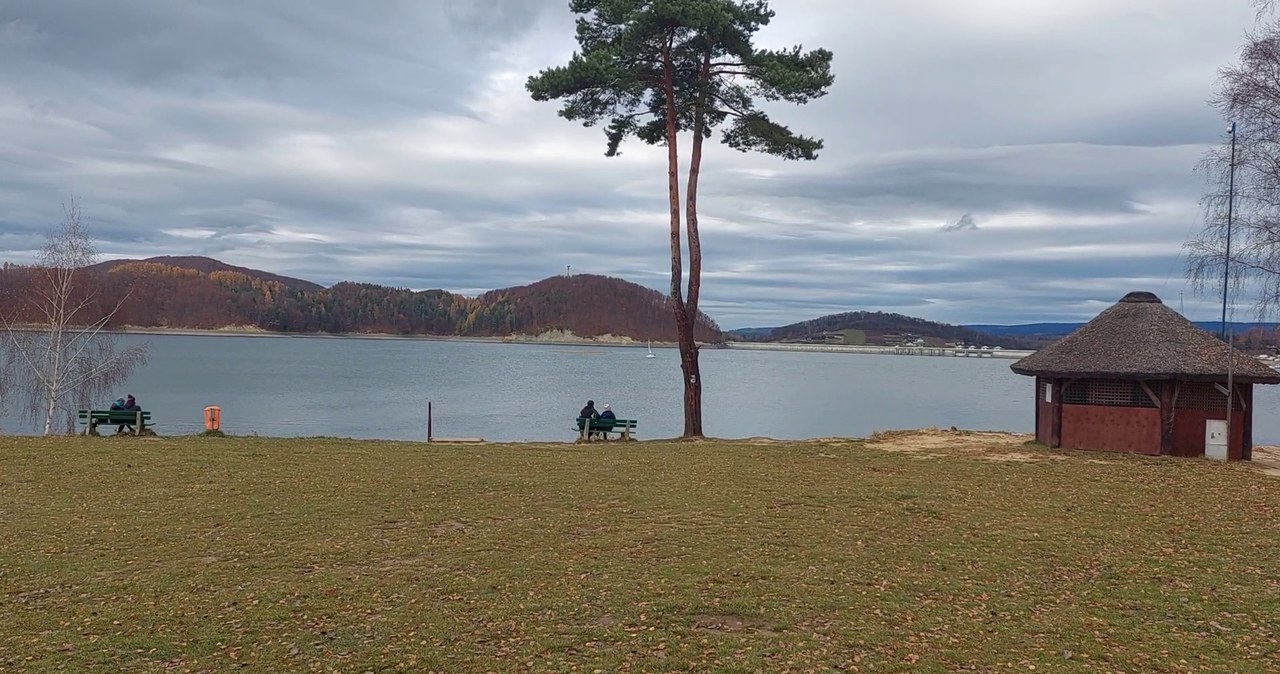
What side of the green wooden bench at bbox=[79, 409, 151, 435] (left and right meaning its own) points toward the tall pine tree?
right

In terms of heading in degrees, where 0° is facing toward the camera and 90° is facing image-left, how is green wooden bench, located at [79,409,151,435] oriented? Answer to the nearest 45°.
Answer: approximately 180°

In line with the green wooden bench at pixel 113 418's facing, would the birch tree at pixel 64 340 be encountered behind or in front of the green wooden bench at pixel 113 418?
in front

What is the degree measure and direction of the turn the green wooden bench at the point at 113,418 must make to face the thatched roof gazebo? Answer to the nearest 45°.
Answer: approximately 135° to its right

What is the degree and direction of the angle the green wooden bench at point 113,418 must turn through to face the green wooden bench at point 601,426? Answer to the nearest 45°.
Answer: approximately 90° to its right

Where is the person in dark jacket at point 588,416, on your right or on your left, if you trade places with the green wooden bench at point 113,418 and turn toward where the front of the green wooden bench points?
on your right
